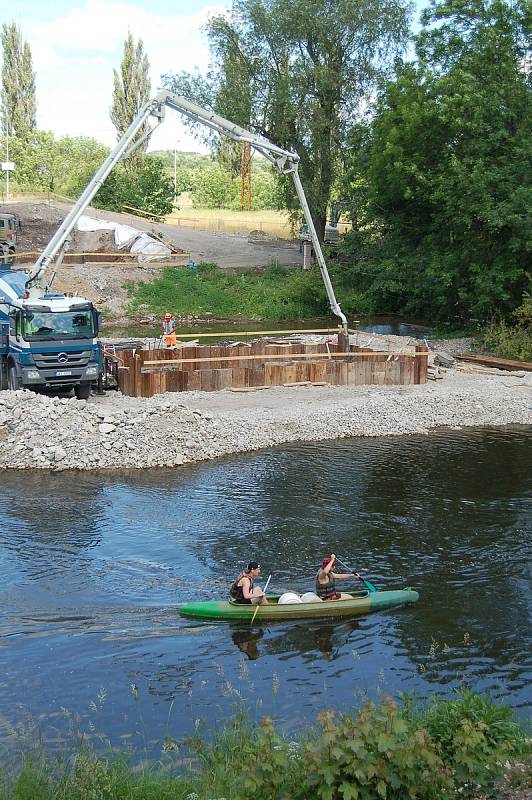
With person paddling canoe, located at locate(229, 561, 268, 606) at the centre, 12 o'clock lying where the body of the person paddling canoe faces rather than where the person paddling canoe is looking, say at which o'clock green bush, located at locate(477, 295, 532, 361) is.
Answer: The green bush is roughly at 10 o'clock from the person paddling canoe.

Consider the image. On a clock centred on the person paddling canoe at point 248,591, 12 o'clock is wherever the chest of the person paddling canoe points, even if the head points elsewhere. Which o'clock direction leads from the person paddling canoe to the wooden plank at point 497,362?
The wooden plank is roughly at 10 o'clock from the person paddling canoe.

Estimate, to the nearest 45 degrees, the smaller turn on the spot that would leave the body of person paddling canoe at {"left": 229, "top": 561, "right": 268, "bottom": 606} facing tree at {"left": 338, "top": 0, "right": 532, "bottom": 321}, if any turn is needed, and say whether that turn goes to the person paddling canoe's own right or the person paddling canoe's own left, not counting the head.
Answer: approximately 90° to the person paddling canoe's own left

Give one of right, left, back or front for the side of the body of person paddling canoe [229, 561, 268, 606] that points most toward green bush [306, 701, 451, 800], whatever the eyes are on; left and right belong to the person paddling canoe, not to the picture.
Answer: right

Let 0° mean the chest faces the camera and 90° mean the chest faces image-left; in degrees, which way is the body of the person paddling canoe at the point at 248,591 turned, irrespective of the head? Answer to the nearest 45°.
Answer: approximately 270°

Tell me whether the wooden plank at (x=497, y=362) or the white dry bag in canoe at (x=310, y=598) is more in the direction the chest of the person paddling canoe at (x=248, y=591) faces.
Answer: the white dry bag in canoe

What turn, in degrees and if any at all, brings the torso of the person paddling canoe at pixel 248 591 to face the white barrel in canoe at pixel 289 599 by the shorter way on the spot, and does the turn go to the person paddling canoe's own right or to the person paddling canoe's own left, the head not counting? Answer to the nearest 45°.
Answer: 0° — they already face it
